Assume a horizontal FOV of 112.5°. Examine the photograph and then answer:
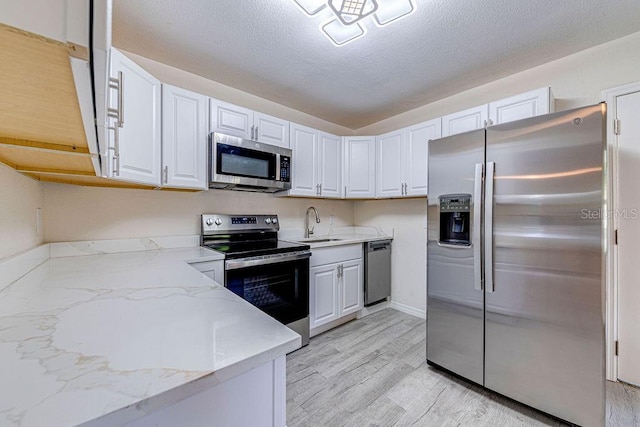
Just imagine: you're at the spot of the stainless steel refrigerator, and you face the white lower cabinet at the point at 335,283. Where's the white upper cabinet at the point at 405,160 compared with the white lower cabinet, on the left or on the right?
right

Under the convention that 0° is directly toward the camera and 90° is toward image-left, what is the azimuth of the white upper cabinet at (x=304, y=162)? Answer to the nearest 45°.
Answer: approximately 315°

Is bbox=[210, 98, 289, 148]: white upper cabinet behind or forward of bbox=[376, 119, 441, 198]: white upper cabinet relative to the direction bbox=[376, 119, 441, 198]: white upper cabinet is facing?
forward

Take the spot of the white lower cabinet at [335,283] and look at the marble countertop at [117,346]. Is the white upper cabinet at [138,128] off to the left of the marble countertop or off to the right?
right

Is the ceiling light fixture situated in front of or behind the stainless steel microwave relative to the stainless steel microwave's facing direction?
in front

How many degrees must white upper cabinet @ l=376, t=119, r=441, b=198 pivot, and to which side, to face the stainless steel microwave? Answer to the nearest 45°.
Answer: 0° — it already faces it

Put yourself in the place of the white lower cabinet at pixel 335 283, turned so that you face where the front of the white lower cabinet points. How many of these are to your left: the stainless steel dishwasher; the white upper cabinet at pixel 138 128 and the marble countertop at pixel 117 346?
1

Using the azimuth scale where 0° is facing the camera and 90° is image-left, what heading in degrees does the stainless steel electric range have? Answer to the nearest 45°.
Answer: approximately 315°

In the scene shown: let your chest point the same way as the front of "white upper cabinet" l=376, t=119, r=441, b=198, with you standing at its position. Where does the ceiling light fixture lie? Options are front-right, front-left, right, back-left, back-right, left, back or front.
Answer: front-left

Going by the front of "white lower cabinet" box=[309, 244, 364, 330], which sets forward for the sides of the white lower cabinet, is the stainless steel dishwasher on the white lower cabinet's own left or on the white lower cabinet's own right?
on the white lower cabinet's own left
